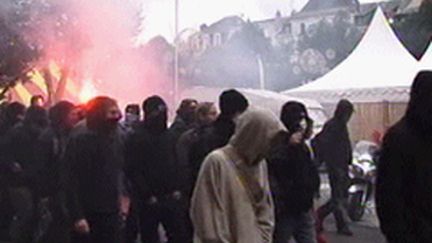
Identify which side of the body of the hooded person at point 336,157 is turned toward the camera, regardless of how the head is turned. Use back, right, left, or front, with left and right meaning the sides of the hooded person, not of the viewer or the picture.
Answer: right

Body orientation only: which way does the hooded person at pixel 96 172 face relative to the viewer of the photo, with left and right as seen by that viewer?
facing the viewer and to the right of the viewer

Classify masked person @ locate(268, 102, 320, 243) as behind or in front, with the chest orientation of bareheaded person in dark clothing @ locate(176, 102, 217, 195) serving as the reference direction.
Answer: in front

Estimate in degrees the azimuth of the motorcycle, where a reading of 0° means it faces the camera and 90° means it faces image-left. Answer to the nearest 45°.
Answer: approximately 45°
